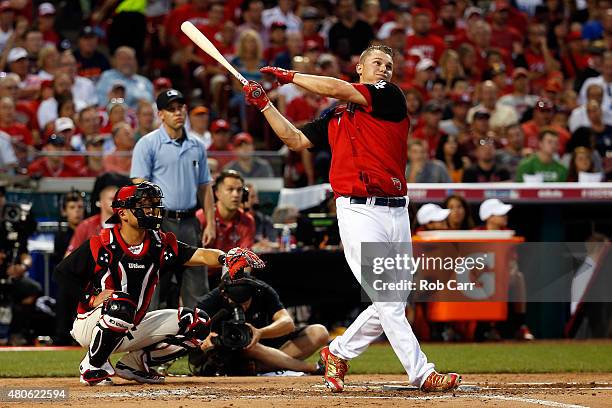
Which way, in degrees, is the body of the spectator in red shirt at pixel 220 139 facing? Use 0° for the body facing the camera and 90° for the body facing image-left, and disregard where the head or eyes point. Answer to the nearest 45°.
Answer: approximately 0°

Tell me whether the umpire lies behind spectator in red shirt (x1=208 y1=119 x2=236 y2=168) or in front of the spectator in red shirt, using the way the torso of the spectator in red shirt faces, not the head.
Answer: in front

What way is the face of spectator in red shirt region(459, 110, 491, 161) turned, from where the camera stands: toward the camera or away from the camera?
toward the camera

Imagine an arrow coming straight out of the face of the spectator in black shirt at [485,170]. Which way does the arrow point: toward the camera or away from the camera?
toward the camera

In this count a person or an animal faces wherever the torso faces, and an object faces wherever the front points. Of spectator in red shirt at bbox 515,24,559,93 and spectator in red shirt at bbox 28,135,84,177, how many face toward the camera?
2

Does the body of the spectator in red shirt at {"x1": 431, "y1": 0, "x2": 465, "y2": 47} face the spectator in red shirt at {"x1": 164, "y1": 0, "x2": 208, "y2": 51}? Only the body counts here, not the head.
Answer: no

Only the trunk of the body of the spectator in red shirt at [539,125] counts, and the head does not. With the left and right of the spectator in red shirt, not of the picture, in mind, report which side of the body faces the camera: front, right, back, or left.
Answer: front

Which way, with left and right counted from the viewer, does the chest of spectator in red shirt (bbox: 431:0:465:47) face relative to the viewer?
facing the viewer

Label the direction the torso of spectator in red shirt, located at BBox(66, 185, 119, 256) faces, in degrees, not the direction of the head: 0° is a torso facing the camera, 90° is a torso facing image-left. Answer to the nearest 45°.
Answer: approximately 315°

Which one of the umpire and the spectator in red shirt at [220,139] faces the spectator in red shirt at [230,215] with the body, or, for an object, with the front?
the spectator in red shirt at [220,139]

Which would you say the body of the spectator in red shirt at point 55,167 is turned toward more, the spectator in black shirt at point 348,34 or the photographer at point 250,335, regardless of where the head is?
the photographer

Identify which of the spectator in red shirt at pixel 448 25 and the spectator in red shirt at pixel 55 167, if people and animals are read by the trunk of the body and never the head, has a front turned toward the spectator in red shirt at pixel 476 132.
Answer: the spectator in red shirt at pixel 448 25

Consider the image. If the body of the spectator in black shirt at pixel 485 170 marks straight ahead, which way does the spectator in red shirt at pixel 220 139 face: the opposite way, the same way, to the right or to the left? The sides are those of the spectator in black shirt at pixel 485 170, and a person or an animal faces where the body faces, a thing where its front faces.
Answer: the same way

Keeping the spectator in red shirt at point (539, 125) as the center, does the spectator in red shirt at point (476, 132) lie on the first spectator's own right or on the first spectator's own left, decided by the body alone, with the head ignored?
on the first spectator's own right

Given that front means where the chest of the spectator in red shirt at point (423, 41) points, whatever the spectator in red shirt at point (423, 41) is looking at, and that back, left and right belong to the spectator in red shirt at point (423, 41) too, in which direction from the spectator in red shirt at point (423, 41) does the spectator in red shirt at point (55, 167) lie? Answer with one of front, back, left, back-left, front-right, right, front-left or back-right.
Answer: front-right

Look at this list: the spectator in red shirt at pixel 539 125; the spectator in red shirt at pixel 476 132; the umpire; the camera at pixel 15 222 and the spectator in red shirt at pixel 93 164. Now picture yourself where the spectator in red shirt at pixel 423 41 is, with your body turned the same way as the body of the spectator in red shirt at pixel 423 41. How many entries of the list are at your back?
0

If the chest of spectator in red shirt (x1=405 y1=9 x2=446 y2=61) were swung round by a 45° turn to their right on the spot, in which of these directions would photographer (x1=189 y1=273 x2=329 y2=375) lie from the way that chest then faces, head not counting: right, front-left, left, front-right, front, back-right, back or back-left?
front-left
